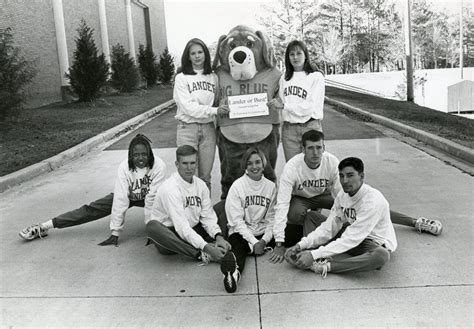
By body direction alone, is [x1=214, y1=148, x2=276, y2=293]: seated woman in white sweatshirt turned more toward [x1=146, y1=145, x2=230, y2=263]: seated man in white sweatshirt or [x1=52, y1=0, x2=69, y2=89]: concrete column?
the seated man in white sweatshirt

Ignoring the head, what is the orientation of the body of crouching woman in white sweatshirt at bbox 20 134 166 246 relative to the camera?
toward the camera

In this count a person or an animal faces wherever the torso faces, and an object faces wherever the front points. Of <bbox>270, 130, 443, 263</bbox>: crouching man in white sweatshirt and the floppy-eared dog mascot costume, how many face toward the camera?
2

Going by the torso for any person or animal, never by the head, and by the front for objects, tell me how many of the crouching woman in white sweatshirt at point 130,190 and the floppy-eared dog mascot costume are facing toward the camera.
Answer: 2

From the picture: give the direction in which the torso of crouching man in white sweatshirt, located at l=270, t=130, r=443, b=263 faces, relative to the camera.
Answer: toward the camera

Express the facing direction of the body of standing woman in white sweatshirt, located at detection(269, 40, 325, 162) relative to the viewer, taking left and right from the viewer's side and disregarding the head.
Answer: facing the viewer and to the left of the viewer

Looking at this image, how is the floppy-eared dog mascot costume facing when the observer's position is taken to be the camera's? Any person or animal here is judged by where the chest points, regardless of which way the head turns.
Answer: facing the viewer

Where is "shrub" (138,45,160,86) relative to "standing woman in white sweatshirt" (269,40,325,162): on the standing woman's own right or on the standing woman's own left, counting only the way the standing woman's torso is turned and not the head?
on the standing woman's own right

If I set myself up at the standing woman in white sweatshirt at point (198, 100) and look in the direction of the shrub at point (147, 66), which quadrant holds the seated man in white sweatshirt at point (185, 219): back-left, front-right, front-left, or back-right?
back-left
